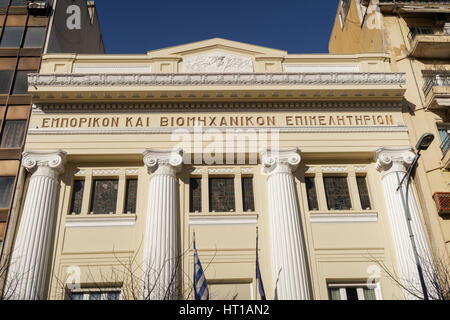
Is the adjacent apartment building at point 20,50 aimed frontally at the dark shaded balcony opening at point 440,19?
no

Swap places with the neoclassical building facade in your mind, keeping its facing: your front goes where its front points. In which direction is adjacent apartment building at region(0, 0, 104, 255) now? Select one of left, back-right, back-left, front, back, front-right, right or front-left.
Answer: right

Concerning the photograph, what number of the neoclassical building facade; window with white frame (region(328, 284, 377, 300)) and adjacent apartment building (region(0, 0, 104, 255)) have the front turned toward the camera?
3

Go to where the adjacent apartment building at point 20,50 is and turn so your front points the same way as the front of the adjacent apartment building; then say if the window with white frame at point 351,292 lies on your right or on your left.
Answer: on your left

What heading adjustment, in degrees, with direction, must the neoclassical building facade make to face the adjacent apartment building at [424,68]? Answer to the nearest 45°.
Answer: approximately 90° to its left

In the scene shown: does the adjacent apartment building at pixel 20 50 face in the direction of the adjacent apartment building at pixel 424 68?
no

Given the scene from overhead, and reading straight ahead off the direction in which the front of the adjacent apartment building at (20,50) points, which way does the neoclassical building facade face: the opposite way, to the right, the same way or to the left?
the same way

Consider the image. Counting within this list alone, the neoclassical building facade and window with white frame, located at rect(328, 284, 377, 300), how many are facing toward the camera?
2

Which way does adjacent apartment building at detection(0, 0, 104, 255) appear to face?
toward the camera

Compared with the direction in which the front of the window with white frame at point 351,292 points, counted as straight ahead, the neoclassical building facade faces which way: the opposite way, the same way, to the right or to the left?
the same way

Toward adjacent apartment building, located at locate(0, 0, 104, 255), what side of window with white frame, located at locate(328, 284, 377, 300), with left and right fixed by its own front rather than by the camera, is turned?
right

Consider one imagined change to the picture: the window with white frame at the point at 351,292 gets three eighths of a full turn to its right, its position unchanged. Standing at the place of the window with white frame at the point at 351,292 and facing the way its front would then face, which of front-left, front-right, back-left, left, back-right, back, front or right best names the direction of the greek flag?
left
